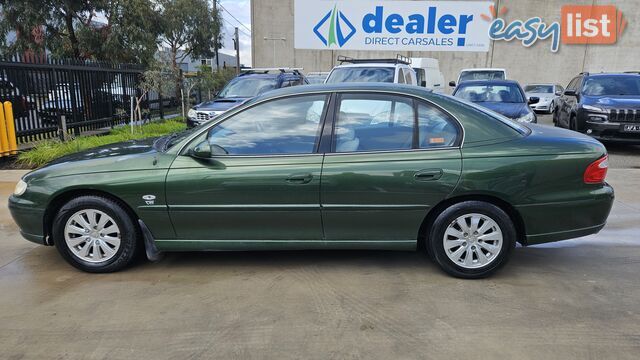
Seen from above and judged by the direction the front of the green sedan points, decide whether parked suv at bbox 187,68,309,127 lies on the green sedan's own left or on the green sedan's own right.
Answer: on the green sedan's own right

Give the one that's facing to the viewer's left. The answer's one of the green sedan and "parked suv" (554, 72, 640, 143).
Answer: the green sedan

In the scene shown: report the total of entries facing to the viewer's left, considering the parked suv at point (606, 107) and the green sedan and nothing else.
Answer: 1

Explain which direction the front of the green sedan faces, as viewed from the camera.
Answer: facing to the left of the viewer

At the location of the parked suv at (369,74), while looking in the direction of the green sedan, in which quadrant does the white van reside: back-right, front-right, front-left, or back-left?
back-left

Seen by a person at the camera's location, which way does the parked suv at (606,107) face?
facing the viewer

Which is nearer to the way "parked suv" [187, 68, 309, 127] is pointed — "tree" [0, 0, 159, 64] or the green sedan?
the green sedan

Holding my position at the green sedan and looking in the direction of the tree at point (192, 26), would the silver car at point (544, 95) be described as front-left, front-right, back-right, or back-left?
front-right

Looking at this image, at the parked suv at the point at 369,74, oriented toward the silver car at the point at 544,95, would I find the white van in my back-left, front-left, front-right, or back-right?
front-left

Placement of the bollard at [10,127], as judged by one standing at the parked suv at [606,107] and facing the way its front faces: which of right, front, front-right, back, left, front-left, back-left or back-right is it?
front-right

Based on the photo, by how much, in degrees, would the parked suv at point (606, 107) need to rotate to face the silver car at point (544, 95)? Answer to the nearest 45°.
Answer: approximately 180°

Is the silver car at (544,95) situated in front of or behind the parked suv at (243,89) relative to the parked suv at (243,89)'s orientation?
behind

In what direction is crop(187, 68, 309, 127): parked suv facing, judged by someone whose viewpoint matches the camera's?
facing the viewer and to the left of the viewer

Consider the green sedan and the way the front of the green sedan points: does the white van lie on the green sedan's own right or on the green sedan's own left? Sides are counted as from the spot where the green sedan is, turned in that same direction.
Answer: on the green sedan's own right

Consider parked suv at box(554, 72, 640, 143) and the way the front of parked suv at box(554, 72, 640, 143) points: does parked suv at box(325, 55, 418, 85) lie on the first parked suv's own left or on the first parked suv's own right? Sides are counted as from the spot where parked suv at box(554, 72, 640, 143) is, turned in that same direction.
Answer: on the first parked suv's own right

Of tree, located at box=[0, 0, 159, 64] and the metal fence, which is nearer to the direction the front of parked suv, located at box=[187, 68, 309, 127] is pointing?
the metal fence
